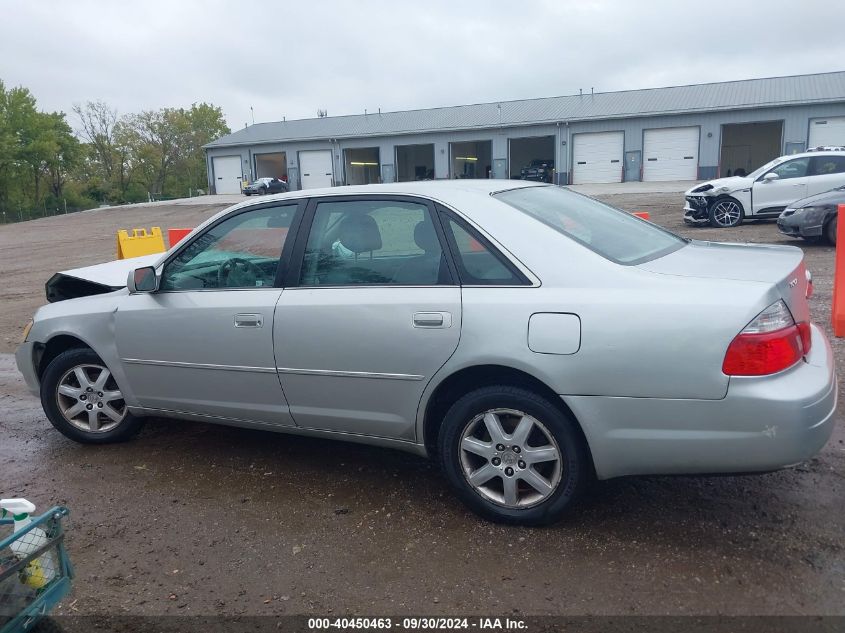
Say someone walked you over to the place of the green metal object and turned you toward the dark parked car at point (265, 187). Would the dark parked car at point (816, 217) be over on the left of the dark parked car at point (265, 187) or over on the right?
right

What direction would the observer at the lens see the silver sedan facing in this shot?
facing away from the viewer and to the left of the viewer

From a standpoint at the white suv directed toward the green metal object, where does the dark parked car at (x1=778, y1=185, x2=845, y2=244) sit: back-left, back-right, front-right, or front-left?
front-left

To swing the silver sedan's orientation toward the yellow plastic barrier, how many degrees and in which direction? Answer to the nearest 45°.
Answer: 0° — it already faces it

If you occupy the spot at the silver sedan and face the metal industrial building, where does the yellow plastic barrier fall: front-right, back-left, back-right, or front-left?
front-left

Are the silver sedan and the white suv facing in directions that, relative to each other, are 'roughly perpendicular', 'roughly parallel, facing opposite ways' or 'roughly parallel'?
roughly parallel

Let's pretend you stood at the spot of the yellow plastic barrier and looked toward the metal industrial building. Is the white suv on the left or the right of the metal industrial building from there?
right

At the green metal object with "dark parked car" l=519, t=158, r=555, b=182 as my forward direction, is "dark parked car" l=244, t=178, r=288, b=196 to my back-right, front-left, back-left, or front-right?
front-left

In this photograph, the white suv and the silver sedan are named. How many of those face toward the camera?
0

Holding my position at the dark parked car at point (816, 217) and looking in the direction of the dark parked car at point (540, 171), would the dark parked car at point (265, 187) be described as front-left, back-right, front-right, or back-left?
front-left

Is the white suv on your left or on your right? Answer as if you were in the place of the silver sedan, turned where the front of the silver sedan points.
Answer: on your right

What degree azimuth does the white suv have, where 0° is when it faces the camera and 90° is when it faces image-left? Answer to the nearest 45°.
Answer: approximately 90°
